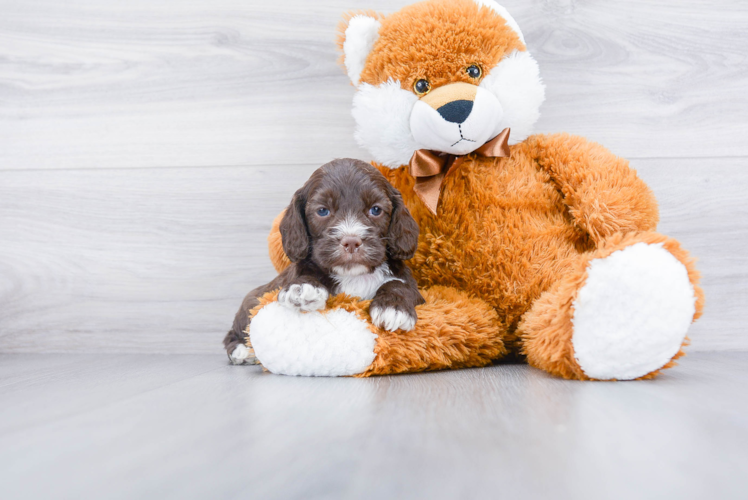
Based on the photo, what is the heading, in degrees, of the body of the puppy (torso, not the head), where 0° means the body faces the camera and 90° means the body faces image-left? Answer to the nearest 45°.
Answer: approximately 0°
